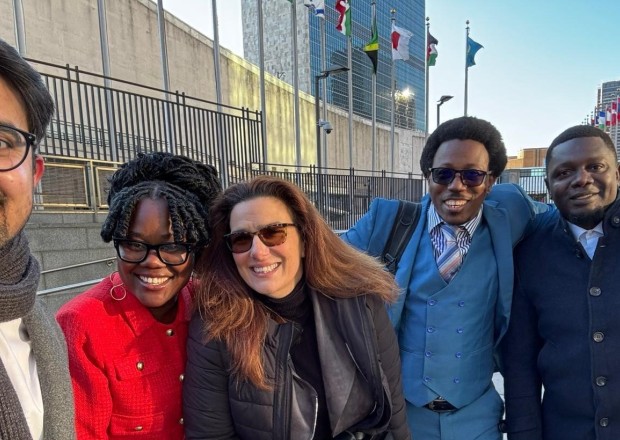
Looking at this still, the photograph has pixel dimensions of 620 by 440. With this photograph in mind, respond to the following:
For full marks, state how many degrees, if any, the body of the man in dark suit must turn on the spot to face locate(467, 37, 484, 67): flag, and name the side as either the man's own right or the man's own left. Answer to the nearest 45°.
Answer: approximately 180°

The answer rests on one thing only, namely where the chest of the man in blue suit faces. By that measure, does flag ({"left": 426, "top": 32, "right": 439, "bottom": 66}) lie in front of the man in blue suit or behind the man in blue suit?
behind

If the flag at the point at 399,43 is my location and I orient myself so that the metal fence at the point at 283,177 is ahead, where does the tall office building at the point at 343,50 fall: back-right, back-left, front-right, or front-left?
back-right

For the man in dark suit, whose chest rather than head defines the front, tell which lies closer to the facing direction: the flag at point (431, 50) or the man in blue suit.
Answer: the man in blue suit

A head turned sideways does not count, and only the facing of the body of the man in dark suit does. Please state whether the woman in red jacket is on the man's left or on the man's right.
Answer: on the man's right

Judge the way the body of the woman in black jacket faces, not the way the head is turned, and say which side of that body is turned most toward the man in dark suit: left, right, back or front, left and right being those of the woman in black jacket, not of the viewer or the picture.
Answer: left

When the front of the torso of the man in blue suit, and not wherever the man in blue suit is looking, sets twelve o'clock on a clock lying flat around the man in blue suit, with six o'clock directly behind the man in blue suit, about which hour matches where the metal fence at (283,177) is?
The metal fence is roughly at 5 o'clock from the man in blue suit.

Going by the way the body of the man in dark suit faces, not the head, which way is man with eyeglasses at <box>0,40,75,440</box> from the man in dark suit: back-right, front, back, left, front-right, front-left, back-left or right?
front-right

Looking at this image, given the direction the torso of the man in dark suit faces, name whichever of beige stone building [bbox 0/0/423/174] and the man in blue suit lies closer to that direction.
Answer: the man in blue suit

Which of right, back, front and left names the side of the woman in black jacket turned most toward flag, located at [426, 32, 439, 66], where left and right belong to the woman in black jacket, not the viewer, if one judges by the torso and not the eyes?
back

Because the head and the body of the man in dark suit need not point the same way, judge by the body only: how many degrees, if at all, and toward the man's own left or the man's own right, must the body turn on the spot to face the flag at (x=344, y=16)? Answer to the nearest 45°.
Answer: approximately 135° to the man's own right

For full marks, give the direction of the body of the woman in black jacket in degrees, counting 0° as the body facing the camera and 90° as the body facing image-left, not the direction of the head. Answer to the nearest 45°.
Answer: approximately 0°

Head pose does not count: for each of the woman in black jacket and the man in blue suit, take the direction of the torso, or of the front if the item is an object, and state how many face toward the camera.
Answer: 2
